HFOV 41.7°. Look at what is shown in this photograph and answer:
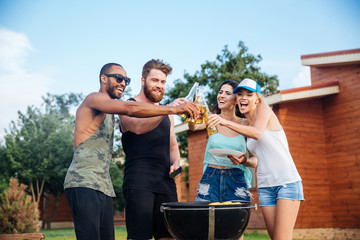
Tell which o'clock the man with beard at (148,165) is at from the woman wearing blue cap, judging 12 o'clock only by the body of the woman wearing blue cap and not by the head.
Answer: The man with beard is roughly at 1 o'clock from the woman wearing blue cap.

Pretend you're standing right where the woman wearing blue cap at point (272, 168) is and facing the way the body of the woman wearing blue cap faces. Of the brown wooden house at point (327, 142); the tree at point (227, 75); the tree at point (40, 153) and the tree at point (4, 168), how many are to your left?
0

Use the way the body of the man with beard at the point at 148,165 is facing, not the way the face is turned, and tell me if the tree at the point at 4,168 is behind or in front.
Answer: behind

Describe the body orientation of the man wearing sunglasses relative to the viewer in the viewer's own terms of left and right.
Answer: facing to the right of the viewer

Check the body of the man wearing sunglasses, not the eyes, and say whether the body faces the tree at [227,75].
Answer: no

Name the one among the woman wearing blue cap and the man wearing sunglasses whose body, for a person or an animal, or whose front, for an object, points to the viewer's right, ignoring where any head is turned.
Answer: the man wearing sunglasses

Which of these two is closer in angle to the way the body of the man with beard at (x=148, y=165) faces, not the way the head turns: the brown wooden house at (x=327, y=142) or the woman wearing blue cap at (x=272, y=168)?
the woman wearing blue cap

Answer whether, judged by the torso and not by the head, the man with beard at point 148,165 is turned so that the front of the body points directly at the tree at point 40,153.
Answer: no

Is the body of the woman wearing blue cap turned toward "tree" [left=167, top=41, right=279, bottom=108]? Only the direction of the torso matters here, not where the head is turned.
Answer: no

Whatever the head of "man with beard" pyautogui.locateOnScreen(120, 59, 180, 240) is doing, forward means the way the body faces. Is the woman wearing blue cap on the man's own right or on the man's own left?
on the man's own left

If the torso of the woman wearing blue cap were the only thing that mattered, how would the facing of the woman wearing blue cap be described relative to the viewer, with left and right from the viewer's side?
facing the viewer and to the left of the viewer

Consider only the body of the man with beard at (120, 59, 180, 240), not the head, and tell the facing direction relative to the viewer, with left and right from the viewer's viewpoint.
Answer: facing the viewer and to the right of the viewer

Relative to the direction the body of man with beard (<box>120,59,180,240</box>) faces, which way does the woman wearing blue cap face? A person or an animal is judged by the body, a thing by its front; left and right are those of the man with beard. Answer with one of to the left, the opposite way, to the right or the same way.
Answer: to the right

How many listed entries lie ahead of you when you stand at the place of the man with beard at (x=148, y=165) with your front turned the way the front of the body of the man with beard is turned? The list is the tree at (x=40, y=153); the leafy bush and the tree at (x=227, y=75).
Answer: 0

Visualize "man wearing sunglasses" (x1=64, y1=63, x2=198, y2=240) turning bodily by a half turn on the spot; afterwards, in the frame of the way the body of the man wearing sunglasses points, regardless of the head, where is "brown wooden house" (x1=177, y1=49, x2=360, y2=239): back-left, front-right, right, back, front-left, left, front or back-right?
back-right

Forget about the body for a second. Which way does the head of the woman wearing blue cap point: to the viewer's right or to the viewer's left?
to the viewer's left

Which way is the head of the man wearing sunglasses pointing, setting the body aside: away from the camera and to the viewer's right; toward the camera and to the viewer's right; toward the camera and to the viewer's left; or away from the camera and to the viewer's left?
toward the camera and to the viewer's right
